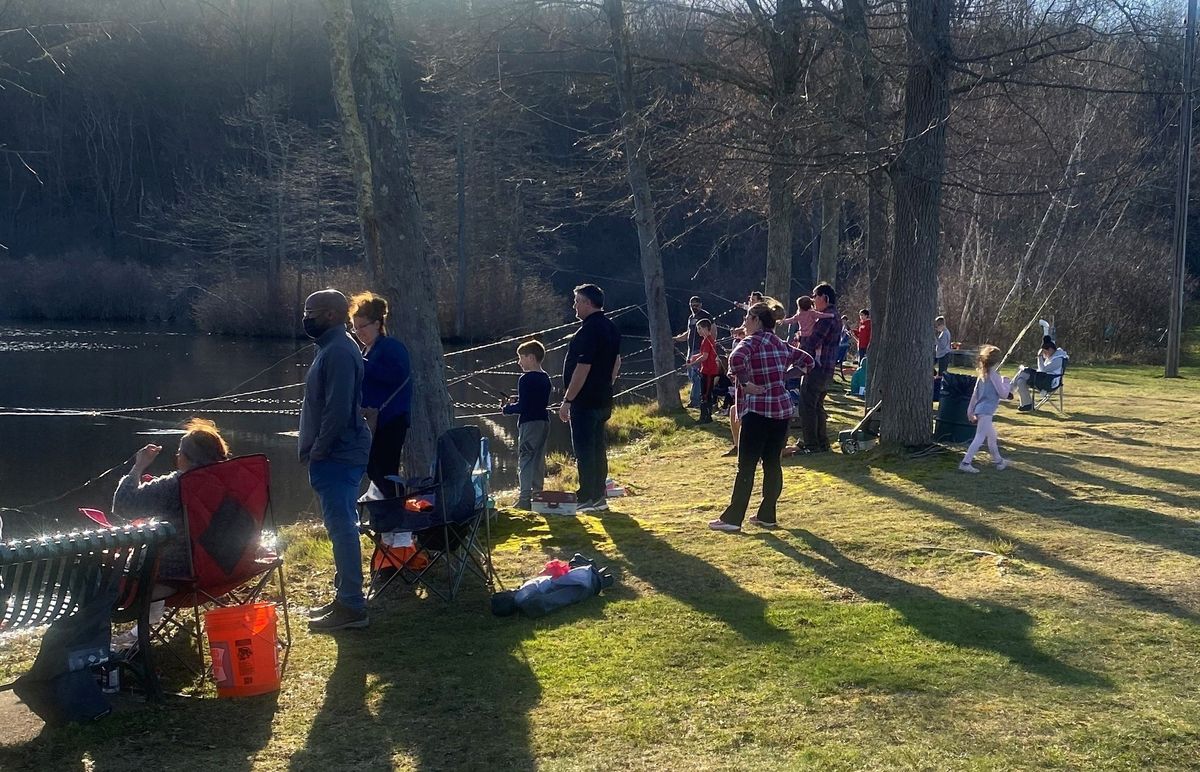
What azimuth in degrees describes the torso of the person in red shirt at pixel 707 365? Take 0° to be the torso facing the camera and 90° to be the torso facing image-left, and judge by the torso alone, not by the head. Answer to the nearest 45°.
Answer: approximately 90°

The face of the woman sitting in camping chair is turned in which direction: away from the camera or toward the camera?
away from the camera

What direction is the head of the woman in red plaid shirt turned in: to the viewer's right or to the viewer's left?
to the viewer's left

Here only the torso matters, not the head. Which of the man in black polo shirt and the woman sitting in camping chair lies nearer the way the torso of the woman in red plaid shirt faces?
the man in black polo shirt

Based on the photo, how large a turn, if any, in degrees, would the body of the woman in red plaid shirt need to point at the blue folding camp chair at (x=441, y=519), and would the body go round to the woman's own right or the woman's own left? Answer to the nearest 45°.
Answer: approximately 90° to the woman's own left

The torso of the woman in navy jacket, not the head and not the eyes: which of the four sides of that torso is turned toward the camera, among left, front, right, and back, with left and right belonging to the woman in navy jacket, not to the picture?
left

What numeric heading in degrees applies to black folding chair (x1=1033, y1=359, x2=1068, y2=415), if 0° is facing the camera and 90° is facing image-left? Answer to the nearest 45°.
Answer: approximately 90°

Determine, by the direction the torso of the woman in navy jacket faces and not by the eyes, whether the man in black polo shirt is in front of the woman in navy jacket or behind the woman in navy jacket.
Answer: behind

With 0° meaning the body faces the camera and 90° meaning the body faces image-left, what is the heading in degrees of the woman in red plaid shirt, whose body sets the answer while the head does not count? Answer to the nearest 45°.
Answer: approximately 135°

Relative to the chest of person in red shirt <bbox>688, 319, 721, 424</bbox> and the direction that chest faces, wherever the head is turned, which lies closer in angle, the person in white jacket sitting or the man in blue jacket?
the man in blue jacket

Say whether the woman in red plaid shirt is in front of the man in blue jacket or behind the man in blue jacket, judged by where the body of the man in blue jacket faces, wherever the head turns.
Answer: behind

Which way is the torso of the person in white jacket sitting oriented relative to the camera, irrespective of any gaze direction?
to the viewer's left

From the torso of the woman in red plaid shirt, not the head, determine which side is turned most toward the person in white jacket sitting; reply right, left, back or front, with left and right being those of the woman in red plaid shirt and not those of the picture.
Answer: right
